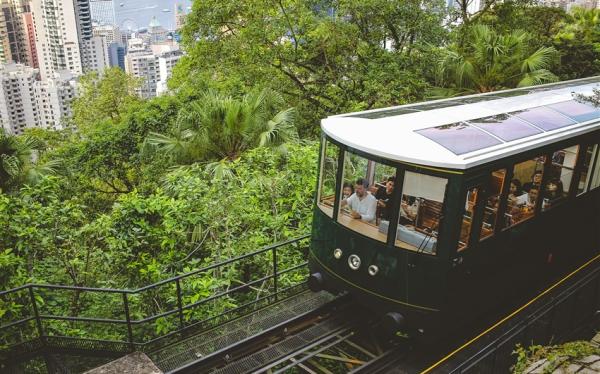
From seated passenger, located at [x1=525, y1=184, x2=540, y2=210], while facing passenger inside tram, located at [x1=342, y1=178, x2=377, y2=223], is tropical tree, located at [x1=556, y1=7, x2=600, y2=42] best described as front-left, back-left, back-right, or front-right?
back-right

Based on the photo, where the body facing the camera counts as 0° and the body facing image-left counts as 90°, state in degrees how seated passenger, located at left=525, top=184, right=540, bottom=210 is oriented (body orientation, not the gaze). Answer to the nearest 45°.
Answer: approximately 45°

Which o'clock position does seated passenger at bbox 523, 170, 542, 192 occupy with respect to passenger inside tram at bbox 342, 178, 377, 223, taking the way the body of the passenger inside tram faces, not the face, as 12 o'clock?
The seated passenger is roughly at 7 o'clock from the passenger inside tram.

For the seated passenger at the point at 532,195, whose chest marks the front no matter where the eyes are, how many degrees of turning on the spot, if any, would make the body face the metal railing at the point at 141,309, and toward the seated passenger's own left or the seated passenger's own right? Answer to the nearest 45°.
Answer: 0° — they already face it

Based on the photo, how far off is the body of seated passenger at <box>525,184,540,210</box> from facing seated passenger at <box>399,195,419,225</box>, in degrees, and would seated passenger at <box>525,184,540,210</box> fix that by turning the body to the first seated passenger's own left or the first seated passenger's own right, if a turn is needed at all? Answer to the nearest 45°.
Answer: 0° — they already face them

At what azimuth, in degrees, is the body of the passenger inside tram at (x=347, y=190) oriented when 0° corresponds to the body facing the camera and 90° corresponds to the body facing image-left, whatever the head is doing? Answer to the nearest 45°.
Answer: approximately 45°

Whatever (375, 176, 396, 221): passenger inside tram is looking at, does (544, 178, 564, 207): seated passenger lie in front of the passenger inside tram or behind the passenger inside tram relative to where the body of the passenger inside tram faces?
behind

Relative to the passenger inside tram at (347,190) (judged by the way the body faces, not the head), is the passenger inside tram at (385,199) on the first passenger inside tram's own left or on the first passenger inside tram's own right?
on the first passenger inside tram's own left
